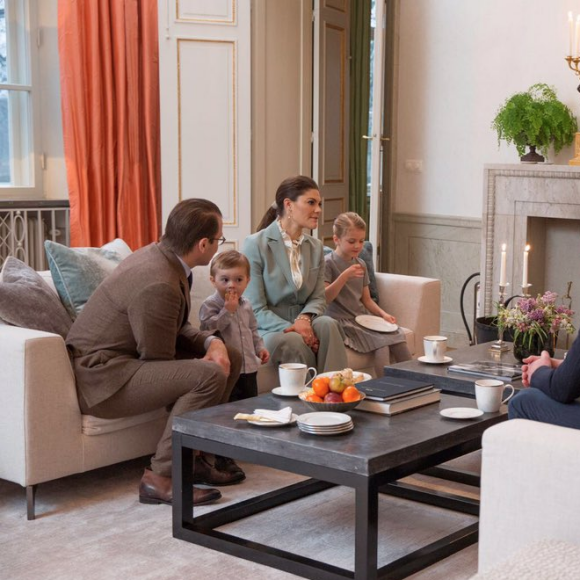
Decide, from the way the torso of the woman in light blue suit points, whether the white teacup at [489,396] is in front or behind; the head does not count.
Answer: in front

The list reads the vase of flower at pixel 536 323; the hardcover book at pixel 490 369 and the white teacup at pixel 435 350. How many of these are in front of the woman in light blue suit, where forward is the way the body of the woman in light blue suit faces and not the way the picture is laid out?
3

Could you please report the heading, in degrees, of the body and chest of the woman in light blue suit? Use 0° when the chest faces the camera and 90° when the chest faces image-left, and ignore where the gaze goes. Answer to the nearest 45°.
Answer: approximately 315°

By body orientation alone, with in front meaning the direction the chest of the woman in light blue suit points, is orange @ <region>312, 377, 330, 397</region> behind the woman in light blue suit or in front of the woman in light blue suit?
in front

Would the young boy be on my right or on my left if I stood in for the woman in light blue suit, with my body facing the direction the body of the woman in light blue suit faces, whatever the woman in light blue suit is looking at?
on my right

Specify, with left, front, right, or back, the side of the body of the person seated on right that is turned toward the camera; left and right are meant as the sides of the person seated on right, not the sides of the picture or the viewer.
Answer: left

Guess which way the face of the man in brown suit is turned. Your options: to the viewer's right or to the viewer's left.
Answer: to the viewer's right

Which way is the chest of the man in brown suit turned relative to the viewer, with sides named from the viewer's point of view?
facing to the right of the viewer
